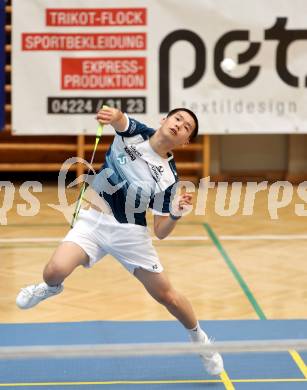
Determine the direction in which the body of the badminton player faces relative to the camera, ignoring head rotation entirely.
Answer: toward the camera

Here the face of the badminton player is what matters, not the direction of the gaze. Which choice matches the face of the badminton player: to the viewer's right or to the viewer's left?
to the viewer's right
